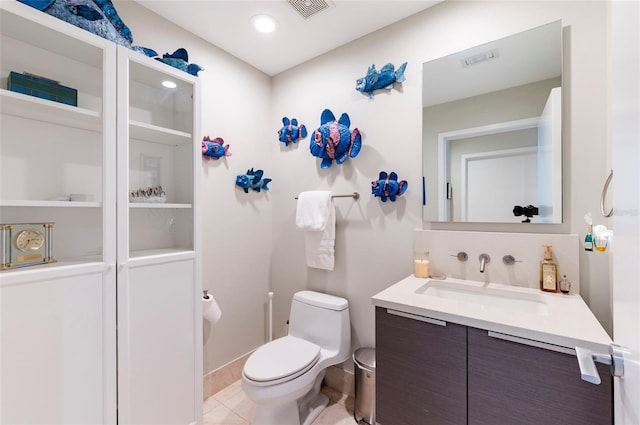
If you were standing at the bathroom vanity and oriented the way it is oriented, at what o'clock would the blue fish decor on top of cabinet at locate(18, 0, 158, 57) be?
The blue fish decor on top of cabinet is roughly at 2 o'clock from the bathroom vanity.

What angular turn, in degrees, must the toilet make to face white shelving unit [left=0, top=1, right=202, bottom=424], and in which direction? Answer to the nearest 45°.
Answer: approximately 45° to its right

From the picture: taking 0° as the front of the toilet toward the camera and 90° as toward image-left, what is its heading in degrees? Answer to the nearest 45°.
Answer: approximately 45°

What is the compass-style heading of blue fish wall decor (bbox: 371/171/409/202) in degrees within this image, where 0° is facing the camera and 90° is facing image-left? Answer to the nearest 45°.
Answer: approximately 90°

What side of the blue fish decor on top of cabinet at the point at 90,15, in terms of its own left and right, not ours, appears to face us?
left

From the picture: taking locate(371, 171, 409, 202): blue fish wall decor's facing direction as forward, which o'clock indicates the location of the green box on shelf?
The green box on shelf is roughly at 11 o'clock from the blue fish wall decor.
